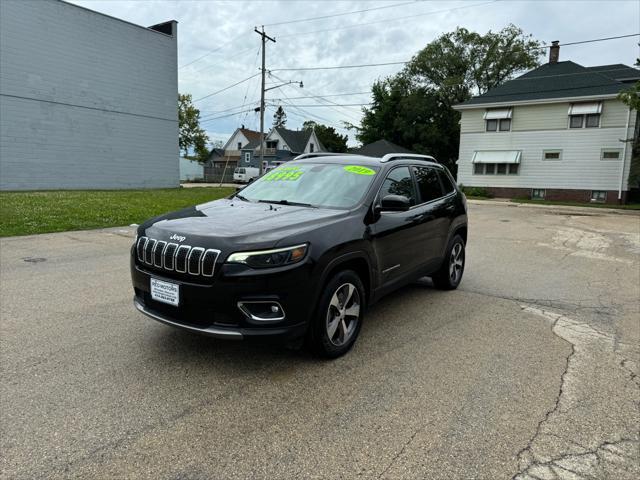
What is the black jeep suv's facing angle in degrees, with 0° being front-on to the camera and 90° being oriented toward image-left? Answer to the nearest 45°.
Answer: approximately 45°

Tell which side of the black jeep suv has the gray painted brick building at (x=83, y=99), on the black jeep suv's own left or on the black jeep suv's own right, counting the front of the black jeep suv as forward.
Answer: on the black jeep suv's own right

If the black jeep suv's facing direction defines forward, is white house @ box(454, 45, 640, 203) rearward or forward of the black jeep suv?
rearward

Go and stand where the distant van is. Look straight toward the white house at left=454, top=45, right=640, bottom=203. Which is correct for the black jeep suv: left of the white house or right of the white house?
right

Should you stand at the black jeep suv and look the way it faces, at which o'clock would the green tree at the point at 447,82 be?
The green tree is roughly at 5 o'clock from the black jeep suv.
